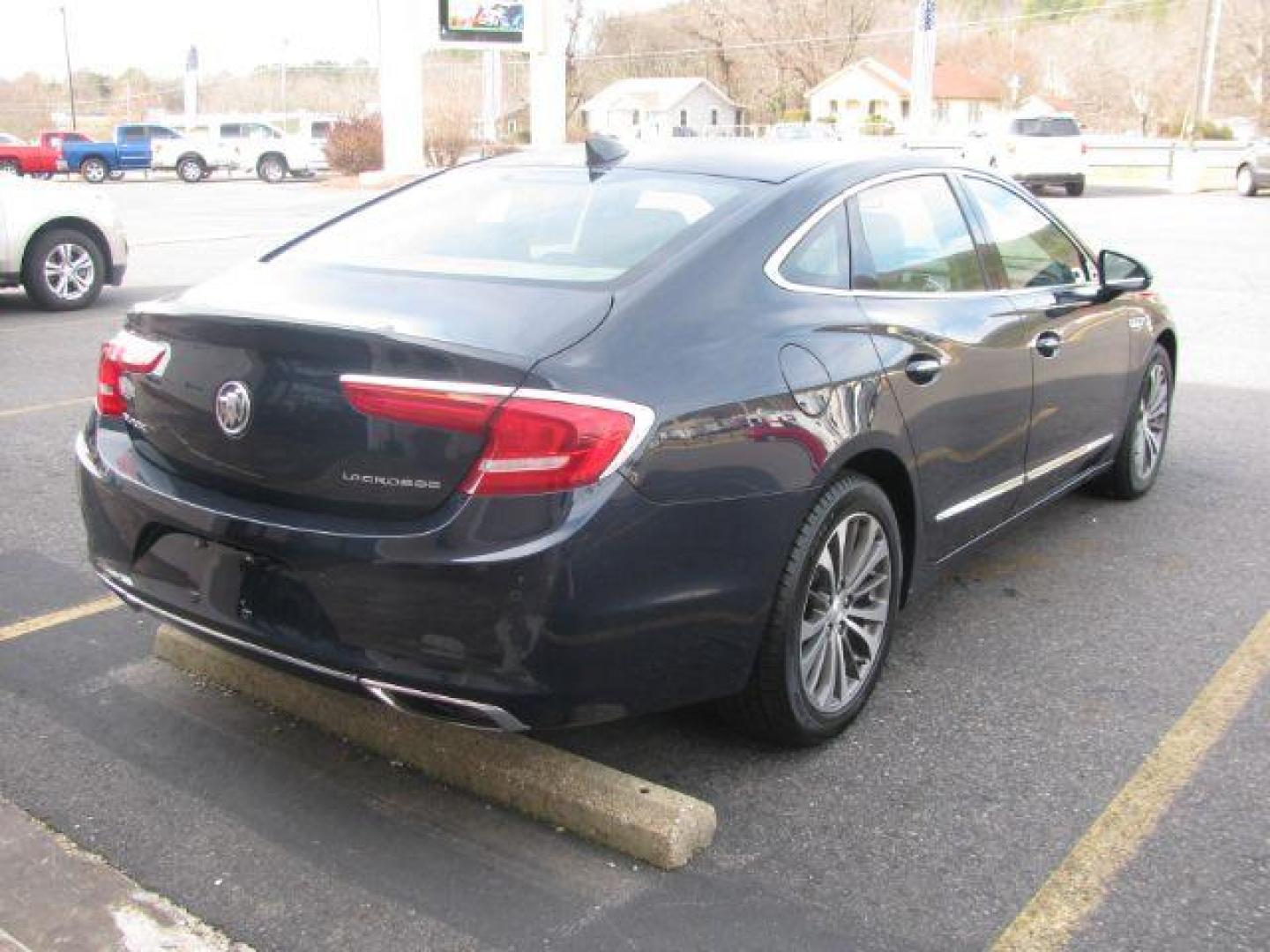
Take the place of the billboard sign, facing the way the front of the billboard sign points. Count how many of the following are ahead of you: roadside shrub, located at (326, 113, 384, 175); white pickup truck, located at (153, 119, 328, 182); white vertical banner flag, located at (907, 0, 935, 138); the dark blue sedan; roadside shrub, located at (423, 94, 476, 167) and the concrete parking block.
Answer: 2

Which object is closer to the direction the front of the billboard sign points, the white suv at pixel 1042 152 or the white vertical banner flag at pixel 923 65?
the white suv

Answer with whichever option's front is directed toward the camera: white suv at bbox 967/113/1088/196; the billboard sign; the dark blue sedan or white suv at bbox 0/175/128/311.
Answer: the billboard sign

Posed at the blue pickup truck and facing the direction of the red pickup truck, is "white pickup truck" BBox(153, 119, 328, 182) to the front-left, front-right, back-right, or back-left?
back-right

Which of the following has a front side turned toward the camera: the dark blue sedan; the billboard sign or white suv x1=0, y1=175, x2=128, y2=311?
the billboard sign

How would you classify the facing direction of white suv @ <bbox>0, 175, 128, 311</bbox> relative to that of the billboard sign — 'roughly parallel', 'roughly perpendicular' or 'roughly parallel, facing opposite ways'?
roughly perpendicular

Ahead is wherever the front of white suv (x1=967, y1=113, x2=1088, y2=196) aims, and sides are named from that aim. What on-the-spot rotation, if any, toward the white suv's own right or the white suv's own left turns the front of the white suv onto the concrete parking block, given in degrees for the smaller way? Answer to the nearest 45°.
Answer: approximately 135° to the white suv's own left

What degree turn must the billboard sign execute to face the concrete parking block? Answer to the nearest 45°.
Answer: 0° — it already faces it
